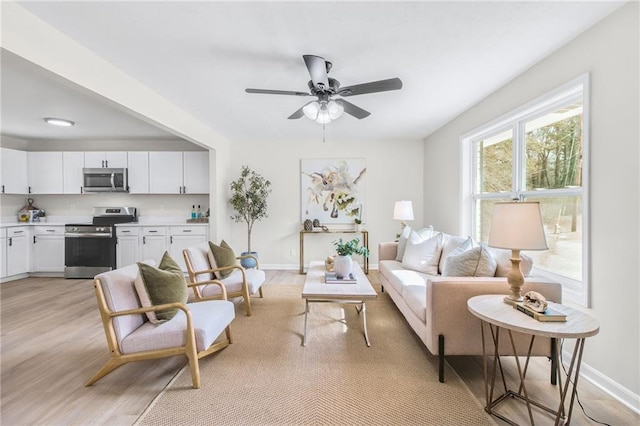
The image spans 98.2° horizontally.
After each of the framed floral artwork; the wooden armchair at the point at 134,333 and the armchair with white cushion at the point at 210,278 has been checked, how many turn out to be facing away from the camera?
0

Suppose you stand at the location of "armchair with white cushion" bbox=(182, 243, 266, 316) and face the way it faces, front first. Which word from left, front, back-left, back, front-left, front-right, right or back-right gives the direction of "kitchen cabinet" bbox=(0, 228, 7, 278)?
back

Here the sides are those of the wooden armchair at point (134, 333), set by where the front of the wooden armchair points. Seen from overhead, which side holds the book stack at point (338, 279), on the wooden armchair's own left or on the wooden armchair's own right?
on the wooden armchair's own left

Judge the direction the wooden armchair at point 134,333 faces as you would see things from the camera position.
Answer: facing the viewer and to the right of the viewer

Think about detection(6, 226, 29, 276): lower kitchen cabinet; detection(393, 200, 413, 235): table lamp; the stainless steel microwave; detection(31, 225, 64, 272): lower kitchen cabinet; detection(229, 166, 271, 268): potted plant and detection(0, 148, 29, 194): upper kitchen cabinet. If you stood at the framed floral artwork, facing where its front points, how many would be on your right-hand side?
5

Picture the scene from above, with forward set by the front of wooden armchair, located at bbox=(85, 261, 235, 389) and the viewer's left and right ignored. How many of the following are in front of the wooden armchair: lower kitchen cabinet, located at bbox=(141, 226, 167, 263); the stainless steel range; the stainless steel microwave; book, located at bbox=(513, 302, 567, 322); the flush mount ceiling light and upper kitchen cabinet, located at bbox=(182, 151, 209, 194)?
1

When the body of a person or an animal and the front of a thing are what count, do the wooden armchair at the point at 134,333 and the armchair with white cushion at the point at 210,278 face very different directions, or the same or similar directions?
same or similar directions

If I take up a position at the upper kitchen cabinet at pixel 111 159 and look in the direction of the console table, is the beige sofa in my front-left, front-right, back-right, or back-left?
front-right

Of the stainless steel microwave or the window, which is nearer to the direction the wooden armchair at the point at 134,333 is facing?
the window

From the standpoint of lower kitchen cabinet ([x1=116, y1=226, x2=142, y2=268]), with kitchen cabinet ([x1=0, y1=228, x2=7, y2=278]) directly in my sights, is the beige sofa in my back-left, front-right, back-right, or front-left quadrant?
back-left

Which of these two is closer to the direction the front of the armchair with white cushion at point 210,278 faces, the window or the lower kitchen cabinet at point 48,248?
the window

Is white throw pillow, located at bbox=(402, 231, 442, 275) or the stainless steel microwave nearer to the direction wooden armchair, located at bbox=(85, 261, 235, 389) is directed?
the white throw pillow

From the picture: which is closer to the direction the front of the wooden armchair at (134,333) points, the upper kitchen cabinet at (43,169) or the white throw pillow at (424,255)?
the white throw pillow

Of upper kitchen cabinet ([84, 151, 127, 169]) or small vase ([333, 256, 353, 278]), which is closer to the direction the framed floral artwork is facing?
the small vase

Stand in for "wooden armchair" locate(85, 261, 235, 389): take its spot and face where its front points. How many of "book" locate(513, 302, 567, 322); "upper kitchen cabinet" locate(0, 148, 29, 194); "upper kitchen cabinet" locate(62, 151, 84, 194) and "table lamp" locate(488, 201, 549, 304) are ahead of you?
2

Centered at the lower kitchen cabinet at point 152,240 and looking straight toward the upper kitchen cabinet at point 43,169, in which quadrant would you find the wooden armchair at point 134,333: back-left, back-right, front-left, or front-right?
back-left

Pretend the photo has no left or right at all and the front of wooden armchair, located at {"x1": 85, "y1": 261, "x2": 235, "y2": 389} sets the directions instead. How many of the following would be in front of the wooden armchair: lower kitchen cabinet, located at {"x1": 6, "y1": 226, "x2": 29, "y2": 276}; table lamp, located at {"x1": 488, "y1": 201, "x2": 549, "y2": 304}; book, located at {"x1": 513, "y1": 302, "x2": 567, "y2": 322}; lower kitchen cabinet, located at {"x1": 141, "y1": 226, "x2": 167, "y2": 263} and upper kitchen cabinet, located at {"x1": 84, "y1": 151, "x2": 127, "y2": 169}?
2

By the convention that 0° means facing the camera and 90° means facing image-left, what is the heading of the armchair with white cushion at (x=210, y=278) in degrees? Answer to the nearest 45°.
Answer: approximately 315°

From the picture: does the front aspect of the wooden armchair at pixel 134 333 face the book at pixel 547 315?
yes

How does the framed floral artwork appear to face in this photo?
toward the camera

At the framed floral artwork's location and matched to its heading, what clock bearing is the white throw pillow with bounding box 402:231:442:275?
The white throw pillow is roughly at 11 o'clock from the framed floral artwork.
